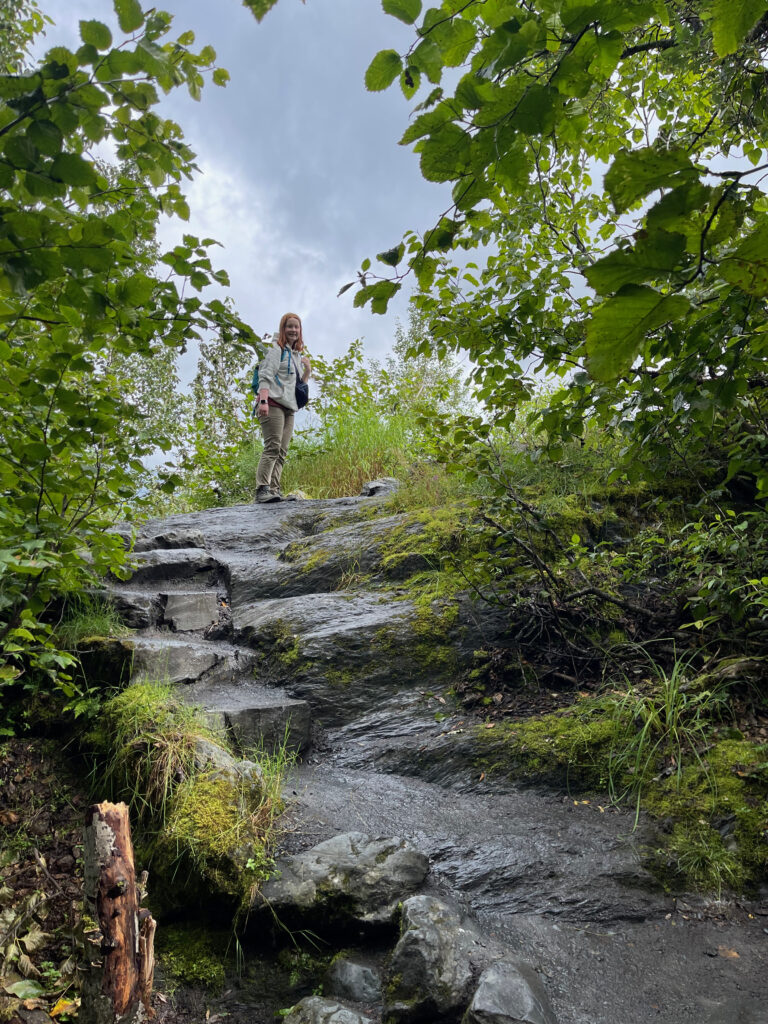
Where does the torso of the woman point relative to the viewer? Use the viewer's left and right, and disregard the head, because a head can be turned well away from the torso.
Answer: facing the viewer and to the right of the viewer

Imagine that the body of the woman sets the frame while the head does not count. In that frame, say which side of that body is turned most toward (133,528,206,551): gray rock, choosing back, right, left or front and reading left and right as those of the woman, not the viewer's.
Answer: right

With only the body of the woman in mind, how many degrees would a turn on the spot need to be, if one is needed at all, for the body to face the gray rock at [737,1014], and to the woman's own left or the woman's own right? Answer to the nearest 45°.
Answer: approximately 45° to the woman's own right

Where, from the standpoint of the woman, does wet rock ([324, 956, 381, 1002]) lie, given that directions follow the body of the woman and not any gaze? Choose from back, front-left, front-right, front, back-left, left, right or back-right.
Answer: front-right

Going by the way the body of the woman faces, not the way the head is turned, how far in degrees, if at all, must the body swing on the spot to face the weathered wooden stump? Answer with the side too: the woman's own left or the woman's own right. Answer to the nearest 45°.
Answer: approximately 45° to the woman's own right

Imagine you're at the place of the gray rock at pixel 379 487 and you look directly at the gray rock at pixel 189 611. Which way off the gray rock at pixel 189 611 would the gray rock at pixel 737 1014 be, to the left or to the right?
left

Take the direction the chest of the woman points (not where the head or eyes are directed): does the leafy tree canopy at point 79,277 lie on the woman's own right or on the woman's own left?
on the woman's own right

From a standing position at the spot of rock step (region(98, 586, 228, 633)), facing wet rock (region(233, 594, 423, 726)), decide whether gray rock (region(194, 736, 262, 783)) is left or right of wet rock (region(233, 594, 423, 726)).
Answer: right

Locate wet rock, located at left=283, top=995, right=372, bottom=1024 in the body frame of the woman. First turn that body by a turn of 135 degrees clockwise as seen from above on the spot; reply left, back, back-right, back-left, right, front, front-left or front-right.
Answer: left

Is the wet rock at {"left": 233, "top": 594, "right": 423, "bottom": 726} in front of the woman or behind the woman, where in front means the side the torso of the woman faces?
in front

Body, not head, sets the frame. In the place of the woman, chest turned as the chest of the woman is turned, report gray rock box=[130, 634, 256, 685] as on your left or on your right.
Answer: on your right

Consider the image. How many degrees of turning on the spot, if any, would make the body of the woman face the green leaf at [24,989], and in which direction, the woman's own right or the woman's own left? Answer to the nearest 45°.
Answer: approximately 45° to the woman's own right
